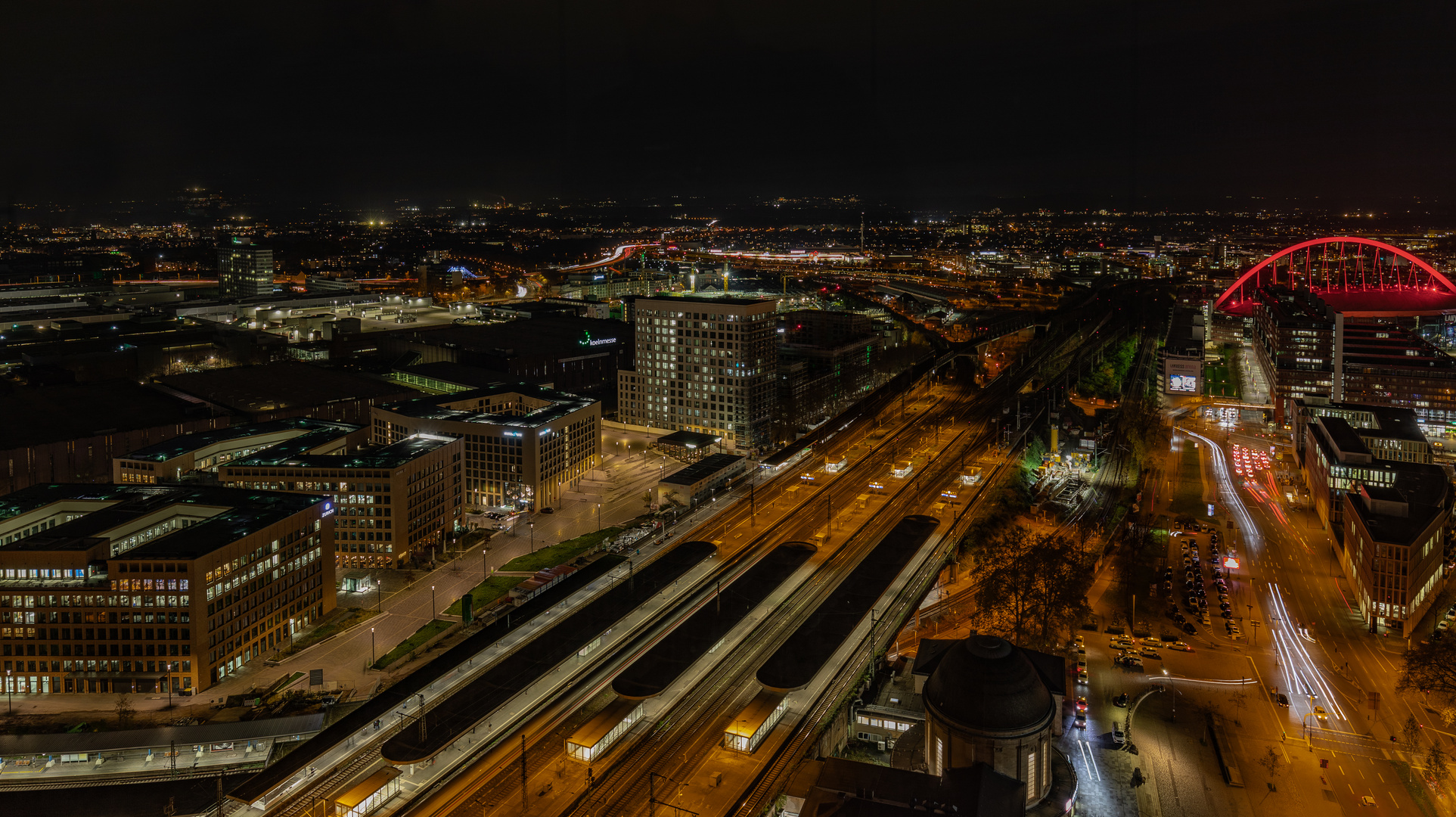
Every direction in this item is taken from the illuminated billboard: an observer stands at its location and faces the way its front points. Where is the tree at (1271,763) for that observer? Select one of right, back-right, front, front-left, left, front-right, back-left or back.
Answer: front

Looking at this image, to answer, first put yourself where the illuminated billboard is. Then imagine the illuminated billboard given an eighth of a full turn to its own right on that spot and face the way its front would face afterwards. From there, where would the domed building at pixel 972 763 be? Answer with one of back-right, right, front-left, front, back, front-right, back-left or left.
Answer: front-left

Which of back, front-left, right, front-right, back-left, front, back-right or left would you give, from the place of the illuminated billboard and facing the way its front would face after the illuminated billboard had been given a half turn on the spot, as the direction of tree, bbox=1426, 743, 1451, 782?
back

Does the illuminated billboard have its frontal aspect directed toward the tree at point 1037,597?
yes

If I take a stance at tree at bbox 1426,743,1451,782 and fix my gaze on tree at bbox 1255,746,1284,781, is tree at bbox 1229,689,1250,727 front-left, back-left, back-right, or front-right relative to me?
front-right

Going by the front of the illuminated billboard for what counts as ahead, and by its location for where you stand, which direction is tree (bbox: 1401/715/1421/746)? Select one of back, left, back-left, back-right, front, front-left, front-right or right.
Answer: front

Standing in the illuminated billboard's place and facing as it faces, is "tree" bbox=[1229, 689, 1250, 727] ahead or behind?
ahead

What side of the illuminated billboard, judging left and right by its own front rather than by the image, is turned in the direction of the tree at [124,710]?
front

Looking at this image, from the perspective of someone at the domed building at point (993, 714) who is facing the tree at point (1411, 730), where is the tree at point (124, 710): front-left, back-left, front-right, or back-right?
back-left

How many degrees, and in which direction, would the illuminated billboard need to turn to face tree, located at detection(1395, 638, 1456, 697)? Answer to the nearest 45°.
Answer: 0° — it already faces it

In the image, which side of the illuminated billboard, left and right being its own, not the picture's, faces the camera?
front

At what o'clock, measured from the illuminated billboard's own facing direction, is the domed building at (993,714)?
The domed building is roughly at 12 o'clock from the illuminated billboard.

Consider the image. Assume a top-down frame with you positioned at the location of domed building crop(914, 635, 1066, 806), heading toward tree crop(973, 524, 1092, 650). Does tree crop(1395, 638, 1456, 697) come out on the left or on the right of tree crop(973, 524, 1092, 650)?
right

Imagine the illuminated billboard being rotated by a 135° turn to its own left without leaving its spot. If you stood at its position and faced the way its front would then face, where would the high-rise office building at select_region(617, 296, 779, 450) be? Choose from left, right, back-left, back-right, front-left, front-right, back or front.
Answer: back
